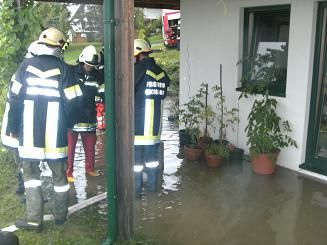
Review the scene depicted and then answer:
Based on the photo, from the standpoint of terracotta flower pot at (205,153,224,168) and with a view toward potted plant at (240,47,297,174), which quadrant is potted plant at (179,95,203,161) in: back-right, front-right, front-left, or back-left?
back-left

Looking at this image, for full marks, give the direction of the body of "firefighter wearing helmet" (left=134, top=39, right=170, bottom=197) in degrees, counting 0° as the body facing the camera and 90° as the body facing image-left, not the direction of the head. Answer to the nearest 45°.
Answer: approximately 135°

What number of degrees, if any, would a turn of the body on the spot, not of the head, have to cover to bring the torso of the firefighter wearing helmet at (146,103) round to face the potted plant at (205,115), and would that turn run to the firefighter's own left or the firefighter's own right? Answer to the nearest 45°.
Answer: approximately 90° to the firefighter's own right

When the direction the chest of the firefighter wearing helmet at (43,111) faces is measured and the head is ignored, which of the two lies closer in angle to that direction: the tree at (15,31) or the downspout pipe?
the tree

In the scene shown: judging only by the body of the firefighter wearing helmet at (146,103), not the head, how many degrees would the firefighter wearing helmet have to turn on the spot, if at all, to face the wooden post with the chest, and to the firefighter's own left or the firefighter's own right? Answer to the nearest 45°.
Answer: approximately 135° to the firefighter's own left

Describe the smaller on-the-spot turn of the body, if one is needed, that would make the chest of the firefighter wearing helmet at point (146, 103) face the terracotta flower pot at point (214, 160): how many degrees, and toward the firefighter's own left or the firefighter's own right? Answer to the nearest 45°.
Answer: approximately 90° to the firefighter's own right

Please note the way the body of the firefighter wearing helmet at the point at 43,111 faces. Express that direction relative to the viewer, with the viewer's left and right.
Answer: facing away from the viewer
